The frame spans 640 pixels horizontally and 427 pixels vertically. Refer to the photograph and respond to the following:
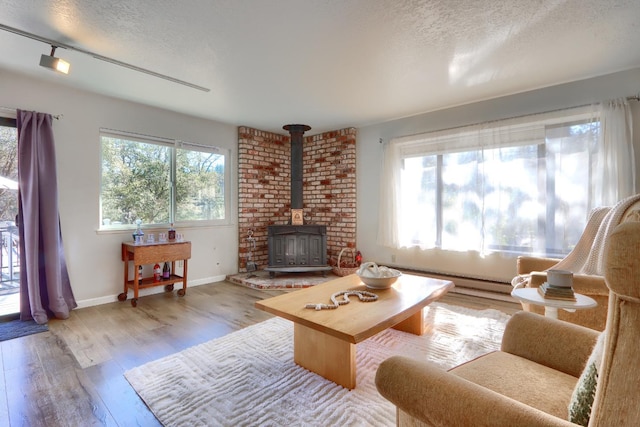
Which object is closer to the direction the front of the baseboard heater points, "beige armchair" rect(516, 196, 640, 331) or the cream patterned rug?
the cream patterned rug

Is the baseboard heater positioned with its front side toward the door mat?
yes

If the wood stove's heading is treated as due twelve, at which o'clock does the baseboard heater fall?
The baseboard heater is roughly at 10 o'clock from the wood stove.

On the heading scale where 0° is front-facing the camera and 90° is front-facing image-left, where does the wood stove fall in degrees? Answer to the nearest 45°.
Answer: approximately 0°

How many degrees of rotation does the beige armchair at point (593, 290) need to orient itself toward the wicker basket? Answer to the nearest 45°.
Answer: approximately 90° to its right

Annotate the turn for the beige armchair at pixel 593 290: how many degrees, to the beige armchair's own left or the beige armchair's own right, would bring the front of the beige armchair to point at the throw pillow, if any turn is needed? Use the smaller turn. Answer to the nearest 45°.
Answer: approximately 45° to the beige armchair's own left

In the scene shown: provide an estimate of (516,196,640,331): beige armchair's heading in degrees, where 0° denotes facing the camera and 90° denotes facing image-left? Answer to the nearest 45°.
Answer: approximately 45°

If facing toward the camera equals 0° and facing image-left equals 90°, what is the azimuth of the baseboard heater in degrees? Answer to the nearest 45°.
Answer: approximately 45°

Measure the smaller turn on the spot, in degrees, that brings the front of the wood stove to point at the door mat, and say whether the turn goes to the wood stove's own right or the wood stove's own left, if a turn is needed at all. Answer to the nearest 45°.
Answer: approximately 45° to the wood stove's own right
